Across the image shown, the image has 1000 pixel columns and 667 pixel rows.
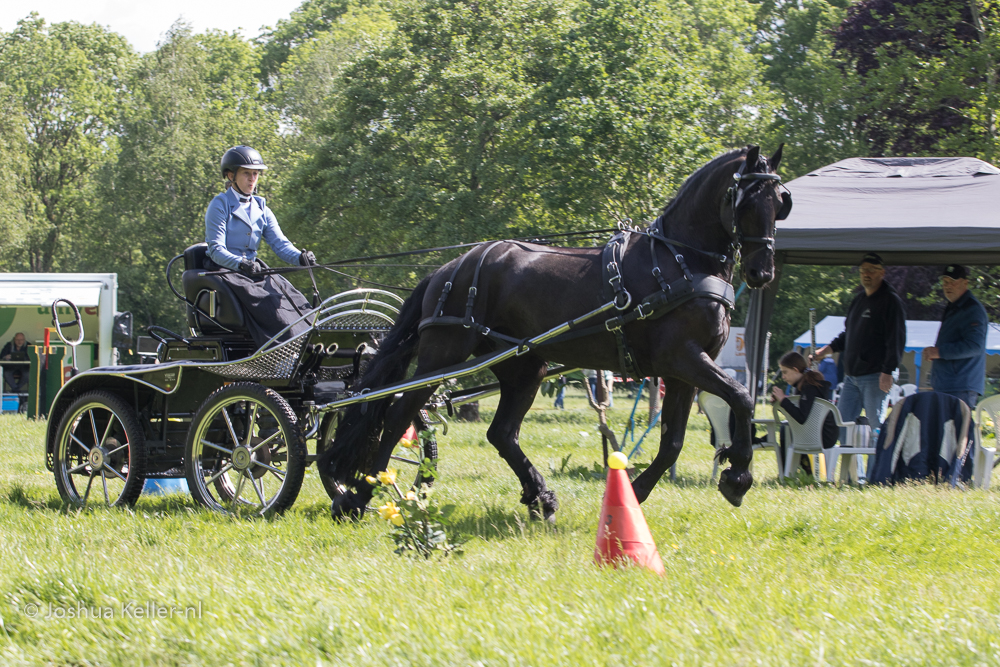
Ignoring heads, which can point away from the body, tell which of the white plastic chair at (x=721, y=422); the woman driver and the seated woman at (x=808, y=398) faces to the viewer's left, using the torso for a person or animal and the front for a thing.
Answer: the seated woman

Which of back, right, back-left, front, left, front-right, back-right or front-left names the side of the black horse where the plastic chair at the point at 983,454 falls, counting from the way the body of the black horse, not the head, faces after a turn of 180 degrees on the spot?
back-right

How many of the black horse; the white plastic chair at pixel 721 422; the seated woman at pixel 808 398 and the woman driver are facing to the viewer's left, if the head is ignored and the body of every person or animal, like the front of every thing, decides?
1

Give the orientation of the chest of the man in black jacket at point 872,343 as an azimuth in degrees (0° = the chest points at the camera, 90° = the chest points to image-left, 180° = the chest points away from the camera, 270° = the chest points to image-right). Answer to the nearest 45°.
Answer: approximately 45°

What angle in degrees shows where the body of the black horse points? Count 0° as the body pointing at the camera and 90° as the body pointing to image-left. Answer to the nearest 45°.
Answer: approximately 270°

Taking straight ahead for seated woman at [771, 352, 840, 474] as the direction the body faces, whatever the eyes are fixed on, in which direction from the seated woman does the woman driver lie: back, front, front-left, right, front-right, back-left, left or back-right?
front-left

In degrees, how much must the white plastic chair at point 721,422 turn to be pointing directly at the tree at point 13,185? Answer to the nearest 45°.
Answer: approximately 135° to its left

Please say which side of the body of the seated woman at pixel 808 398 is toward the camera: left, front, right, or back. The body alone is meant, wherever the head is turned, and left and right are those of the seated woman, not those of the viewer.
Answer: left

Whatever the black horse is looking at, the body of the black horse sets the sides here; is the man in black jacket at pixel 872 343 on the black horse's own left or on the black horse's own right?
on the black horse's own left

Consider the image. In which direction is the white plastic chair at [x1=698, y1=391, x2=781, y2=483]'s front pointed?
to the viewer's right
